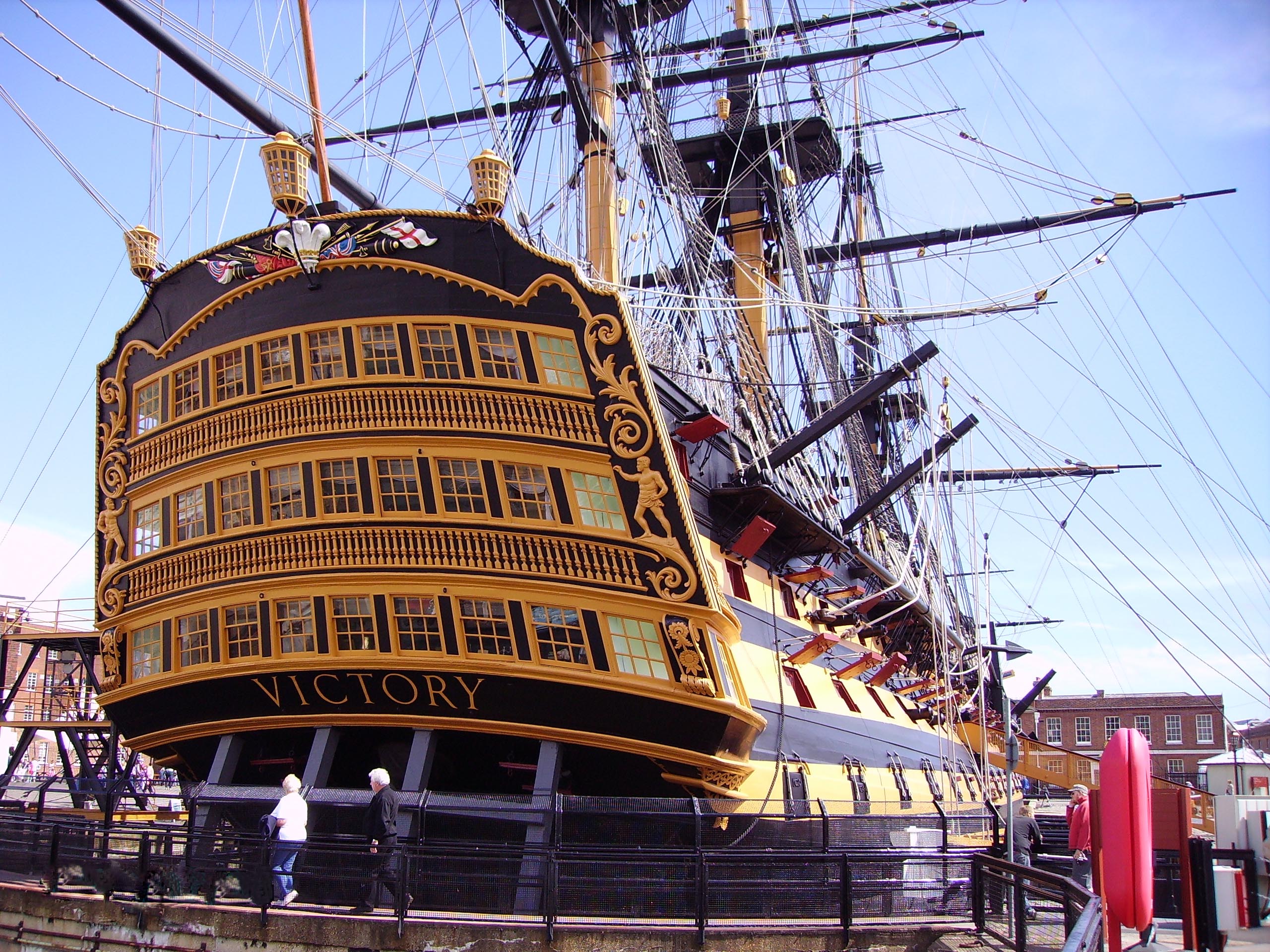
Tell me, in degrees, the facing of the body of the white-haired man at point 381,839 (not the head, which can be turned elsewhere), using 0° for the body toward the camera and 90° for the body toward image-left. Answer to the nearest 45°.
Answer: approximately 90°

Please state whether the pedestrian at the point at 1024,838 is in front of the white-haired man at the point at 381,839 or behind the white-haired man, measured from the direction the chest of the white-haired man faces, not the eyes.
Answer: behind

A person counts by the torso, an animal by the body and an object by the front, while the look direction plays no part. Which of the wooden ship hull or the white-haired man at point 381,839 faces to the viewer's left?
the white-haired man

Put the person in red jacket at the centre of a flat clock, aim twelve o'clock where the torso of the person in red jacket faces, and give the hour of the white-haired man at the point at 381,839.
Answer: The white-haired man is roughly at 11 o'clock from the person in red jacket.

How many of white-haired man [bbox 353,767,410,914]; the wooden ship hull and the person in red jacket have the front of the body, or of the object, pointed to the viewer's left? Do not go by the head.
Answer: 2

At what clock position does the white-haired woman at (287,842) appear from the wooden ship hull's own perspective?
The white-haired woman is roughly at 5 o'clock from the wooden ship hull.

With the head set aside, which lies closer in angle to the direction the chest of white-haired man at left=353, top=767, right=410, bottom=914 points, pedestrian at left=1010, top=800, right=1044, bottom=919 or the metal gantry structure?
the metal gantry structure

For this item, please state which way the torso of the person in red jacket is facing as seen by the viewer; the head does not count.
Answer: to the viewer's left

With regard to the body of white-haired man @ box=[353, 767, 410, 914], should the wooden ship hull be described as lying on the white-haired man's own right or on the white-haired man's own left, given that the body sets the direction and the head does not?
on the white-haired man's own right

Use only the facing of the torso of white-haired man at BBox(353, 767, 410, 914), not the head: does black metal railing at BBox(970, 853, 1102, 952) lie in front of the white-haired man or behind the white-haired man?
behind
